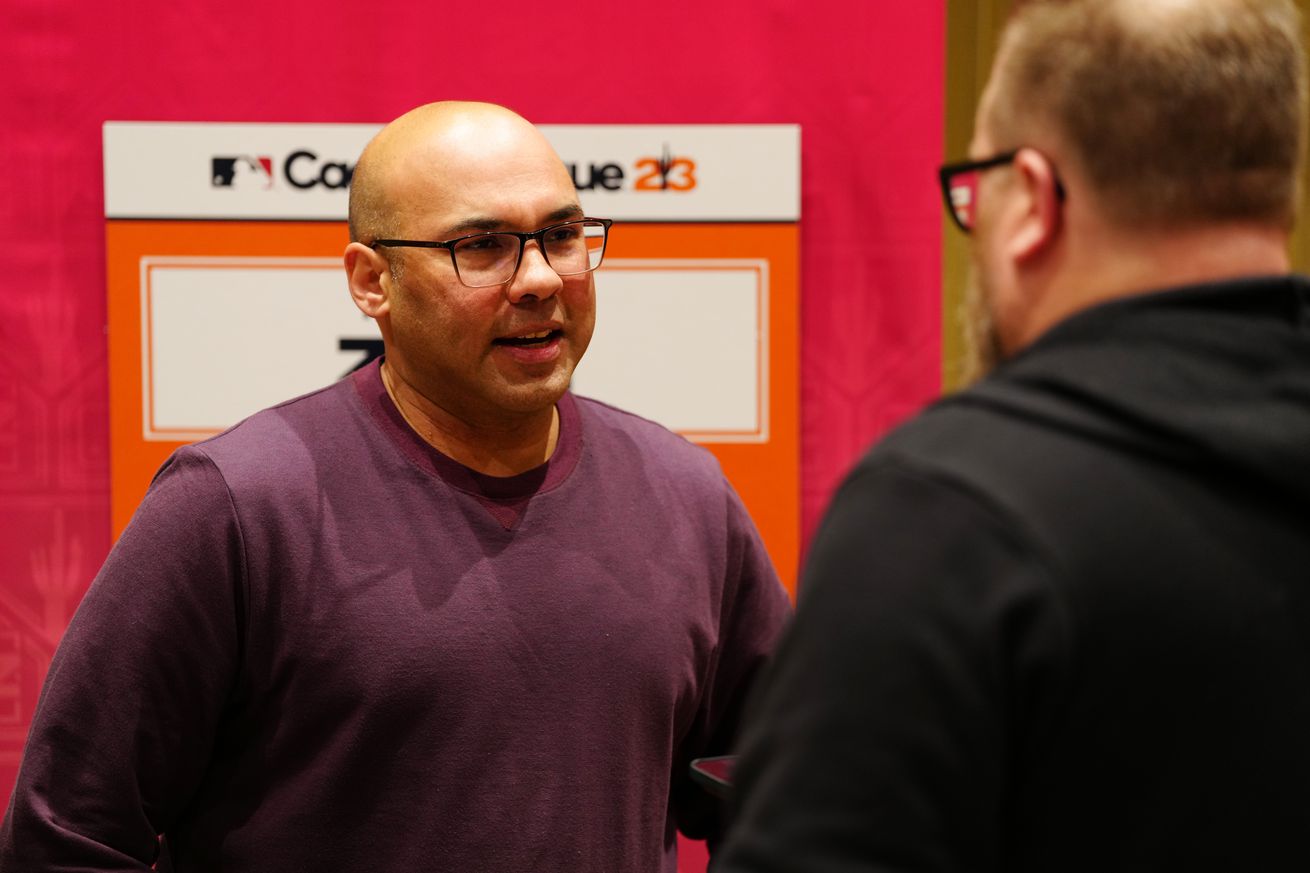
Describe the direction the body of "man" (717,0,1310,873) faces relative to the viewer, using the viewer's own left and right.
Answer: facing away from the viewer and to the left of the viewer

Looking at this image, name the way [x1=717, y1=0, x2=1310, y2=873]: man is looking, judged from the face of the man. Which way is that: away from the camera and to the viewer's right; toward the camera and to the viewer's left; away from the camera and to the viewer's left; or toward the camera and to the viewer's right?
away from the camera and to the viewer's left

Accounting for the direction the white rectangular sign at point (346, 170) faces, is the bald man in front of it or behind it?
in front

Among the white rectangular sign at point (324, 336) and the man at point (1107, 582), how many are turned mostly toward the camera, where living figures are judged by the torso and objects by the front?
1

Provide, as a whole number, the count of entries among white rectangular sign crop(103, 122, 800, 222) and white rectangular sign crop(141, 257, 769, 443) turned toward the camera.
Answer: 2

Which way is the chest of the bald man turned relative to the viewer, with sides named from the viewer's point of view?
facing the viewer and to the right of the viewer

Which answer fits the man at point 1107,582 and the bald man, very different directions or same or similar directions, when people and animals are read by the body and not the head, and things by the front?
very different directions

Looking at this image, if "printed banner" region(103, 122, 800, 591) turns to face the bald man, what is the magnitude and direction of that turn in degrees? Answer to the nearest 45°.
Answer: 0° — it already faces them

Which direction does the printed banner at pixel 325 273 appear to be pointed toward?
toward the camera

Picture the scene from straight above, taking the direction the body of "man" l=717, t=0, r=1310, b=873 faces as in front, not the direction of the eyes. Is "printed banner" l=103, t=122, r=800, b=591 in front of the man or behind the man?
in front

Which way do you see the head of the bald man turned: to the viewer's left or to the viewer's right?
to the viewer's right

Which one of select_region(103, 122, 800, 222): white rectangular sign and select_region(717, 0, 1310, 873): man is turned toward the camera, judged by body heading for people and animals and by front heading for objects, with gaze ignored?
the white rectangular sign

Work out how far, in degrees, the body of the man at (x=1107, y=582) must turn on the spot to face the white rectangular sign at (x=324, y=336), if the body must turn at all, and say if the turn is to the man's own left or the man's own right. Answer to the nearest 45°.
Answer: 0° — they already face it

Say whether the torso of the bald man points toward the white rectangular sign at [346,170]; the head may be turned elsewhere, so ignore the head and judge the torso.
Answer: no

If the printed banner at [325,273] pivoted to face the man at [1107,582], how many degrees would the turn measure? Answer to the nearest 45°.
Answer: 0° — it already faces them
